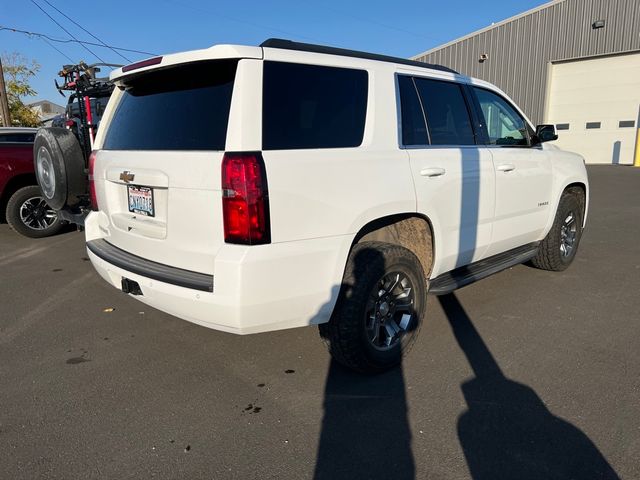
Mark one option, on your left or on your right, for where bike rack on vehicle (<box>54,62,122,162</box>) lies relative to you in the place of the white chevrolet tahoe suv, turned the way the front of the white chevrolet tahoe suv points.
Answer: on your left

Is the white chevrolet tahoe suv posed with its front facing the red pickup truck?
no

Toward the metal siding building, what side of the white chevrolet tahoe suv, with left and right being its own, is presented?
front

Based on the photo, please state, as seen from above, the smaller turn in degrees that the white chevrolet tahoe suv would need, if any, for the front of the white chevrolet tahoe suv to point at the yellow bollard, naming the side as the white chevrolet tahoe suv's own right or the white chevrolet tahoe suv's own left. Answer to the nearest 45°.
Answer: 0° — it already faces it

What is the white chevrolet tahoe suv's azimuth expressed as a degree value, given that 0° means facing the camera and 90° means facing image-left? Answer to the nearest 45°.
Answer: approximately 225°

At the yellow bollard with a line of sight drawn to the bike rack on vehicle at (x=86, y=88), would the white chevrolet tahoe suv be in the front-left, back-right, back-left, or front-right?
front-left
